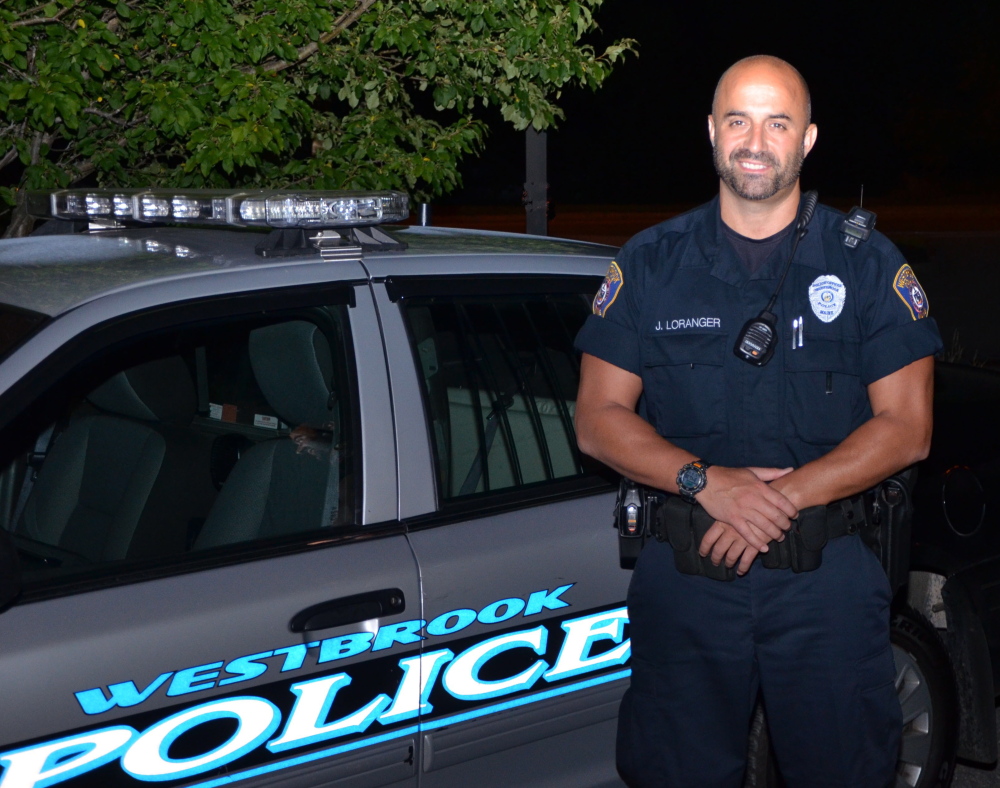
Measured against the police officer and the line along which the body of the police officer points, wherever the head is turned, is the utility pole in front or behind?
behind

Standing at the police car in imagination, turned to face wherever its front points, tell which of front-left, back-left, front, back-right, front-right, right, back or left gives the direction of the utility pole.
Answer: back-right

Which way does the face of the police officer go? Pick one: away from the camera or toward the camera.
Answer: toward the camera

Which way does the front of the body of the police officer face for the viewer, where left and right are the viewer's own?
facing the viewer

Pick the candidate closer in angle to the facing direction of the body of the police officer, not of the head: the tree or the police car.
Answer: the police car

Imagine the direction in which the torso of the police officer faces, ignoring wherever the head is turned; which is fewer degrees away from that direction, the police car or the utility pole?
the police car

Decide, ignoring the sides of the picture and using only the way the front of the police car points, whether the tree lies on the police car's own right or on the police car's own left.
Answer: on the police car's own right

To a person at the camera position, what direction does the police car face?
facing the viewer and to the left of the viewer

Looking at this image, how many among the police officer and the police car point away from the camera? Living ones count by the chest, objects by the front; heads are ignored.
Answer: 0

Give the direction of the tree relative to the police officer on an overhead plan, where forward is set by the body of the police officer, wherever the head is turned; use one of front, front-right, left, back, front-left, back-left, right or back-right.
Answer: back-right
